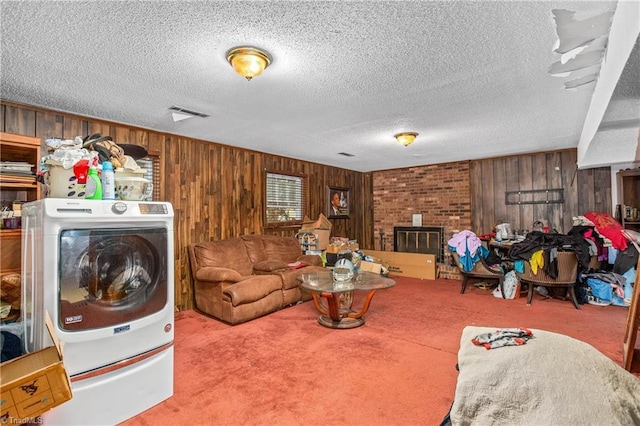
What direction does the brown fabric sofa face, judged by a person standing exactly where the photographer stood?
facing the viewer and to the right of the viewer

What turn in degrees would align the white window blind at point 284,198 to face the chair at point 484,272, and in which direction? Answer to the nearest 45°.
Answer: approximately 45° to its left

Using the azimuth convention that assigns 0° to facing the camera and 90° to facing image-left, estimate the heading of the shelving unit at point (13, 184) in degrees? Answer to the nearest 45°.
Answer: approximately 315°

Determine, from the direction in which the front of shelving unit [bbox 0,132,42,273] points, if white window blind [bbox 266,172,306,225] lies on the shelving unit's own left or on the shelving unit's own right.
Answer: on the shelving unit's own left

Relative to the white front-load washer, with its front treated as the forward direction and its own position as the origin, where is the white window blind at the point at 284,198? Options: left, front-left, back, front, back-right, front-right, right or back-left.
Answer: left

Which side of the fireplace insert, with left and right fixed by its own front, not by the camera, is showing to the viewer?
front

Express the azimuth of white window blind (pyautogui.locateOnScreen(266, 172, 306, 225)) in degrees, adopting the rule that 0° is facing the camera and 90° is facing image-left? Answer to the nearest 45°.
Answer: approximately 315°

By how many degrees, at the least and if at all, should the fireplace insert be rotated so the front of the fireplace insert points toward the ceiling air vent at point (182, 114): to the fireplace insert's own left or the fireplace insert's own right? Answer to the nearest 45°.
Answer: approximately 45° to the fireplace insert's own right
